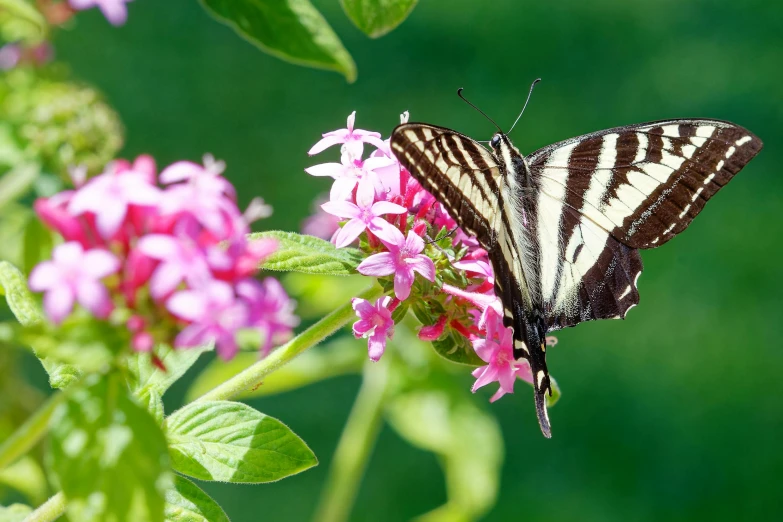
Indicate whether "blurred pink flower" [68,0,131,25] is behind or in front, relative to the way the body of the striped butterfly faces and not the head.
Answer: in front

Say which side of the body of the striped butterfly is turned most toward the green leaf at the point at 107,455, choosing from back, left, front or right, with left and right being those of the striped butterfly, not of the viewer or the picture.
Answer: left

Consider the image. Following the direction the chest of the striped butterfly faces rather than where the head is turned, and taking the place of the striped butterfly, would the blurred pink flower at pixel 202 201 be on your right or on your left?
on your left

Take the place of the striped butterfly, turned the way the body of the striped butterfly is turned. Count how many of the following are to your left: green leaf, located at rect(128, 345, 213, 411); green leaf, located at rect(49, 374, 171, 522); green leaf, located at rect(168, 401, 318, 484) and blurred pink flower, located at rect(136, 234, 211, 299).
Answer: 4

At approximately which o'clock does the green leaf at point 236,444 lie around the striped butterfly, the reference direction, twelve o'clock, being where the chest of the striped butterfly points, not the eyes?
The green leaf is roughly at 9 o'clock from the striped butterfly.

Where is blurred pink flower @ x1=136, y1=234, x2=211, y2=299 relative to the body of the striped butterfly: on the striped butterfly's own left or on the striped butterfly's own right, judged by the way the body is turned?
on the striped butterfly's own left

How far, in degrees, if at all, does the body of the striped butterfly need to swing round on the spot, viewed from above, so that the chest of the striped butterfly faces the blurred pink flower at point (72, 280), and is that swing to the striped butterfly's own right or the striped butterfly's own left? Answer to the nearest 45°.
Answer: approximately 90° to the striped butterfly's own left

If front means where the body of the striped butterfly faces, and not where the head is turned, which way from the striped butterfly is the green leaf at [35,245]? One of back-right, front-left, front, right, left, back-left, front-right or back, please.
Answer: left

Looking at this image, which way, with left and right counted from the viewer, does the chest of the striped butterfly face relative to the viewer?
facing away from the viewer and to the left of the viewer

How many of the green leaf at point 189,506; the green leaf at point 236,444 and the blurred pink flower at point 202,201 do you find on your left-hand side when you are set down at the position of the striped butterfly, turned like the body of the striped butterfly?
3
